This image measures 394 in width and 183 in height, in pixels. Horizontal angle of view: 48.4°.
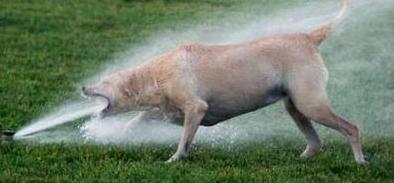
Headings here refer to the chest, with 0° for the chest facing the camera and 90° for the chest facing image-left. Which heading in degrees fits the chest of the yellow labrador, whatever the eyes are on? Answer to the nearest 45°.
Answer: approximately 90°
